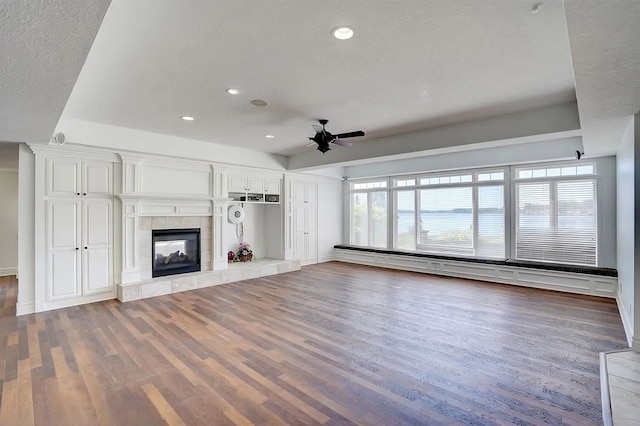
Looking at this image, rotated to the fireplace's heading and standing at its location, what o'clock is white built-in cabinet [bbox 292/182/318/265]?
The white built-in cabinet is roughly at 10 o'clock from the fireplace.

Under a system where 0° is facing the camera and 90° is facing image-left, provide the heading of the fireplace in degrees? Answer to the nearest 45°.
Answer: approximately 315°

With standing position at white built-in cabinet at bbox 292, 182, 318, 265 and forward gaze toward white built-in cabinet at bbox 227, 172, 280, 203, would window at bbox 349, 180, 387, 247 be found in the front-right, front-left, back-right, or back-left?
back-left

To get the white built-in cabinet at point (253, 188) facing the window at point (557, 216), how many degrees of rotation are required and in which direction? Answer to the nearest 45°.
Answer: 0° — it already faces it

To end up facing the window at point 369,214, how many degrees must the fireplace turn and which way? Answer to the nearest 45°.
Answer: approximately 45° to its left

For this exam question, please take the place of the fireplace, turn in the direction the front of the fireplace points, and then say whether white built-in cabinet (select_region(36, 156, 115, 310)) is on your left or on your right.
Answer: on your right

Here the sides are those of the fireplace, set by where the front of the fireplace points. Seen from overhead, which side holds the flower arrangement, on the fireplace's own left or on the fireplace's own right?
on the fireplace's own left

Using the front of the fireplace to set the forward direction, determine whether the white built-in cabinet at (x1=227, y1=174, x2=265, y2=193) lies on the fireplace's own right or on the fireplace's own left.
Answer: on the fireplace's own left

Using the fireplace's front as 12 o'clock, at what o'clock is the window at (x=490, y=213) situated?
The window is roughly at 11 o'clock from the fireplace.

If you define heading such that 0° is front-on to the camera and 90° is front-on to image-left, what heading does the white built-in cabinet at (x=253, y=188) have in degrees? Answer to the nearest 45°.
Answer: approximately 315°
